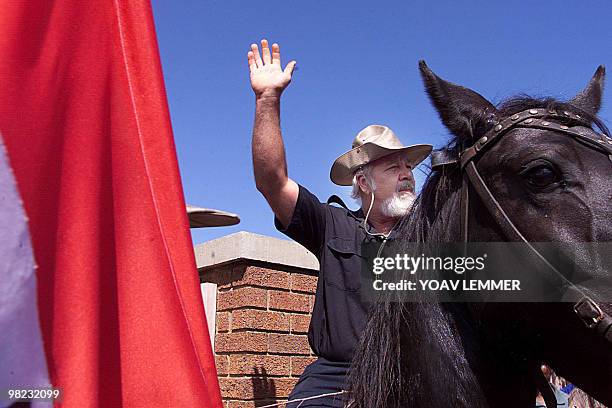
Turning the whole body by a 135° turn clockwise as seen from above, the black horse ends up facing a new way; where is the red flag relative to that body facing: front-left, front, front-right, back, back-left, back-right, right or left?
front-left

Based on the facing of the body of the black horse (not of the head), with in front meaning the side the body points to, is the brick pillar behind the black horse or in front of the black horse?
behind

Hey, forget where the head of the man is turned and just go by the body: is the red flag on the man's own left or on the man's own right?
on the man's own right

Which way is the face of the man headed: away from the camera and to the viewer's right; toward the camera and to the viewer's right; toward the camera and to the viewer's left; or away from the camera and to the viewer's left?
toward the camera and to the viewer's right

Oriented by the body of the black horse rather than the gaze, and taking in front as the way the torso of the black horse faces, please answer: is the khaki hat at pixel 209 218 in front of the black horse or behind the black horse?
behind

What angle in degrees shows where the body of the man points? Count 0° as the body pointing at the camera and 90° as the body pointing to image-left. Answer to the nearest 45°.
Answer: approximately 315°

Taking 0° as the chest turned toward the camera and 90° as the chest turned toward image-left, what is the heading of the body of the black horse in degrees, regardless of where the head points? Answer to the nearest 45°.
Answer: approximately 315°
